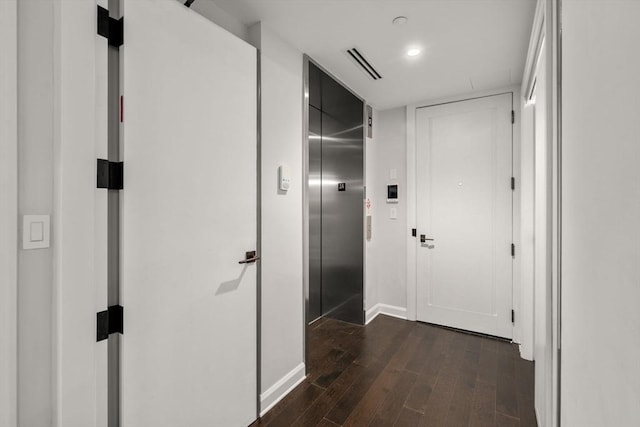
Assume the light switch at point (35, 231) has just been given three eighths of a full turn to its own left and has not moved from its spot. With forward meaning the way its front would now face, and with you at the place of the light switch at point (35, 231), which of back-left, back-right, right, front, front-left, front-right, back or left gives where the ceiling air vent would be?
front-right

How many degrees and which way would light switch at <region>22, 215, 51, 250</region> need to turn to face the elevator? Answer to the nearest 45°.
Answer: approximately 90° to its left

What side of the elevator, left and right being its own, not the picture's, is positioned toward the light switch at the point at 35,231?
right

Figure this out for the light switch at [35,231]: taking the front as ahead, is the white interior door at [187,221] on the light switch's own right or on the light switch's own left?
on the light switch's own left

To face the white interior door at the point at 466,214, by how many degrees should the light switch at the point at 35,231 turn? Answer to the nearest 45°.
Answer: approximately 90° to its left

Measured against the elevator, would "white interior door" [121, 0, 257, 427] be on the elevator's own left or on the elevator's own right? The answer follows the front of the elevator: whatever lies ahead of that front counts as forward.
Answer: on the elevator's own right
